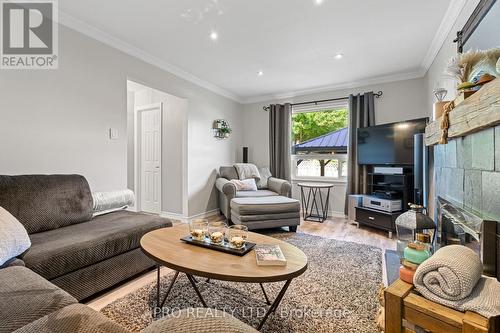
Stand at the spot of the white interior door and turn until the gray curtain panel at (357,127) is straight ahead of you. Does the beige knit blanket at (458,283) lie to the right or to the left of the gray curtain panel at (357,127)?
right

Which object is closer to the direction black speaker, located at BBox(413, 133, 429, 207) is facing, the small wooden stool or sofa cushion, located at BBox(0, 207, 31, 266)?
the sofa cushion

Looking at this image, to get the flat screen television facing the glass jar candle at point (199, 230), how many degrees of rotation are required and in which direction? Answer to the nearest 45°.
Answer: approximately 45° to its left
